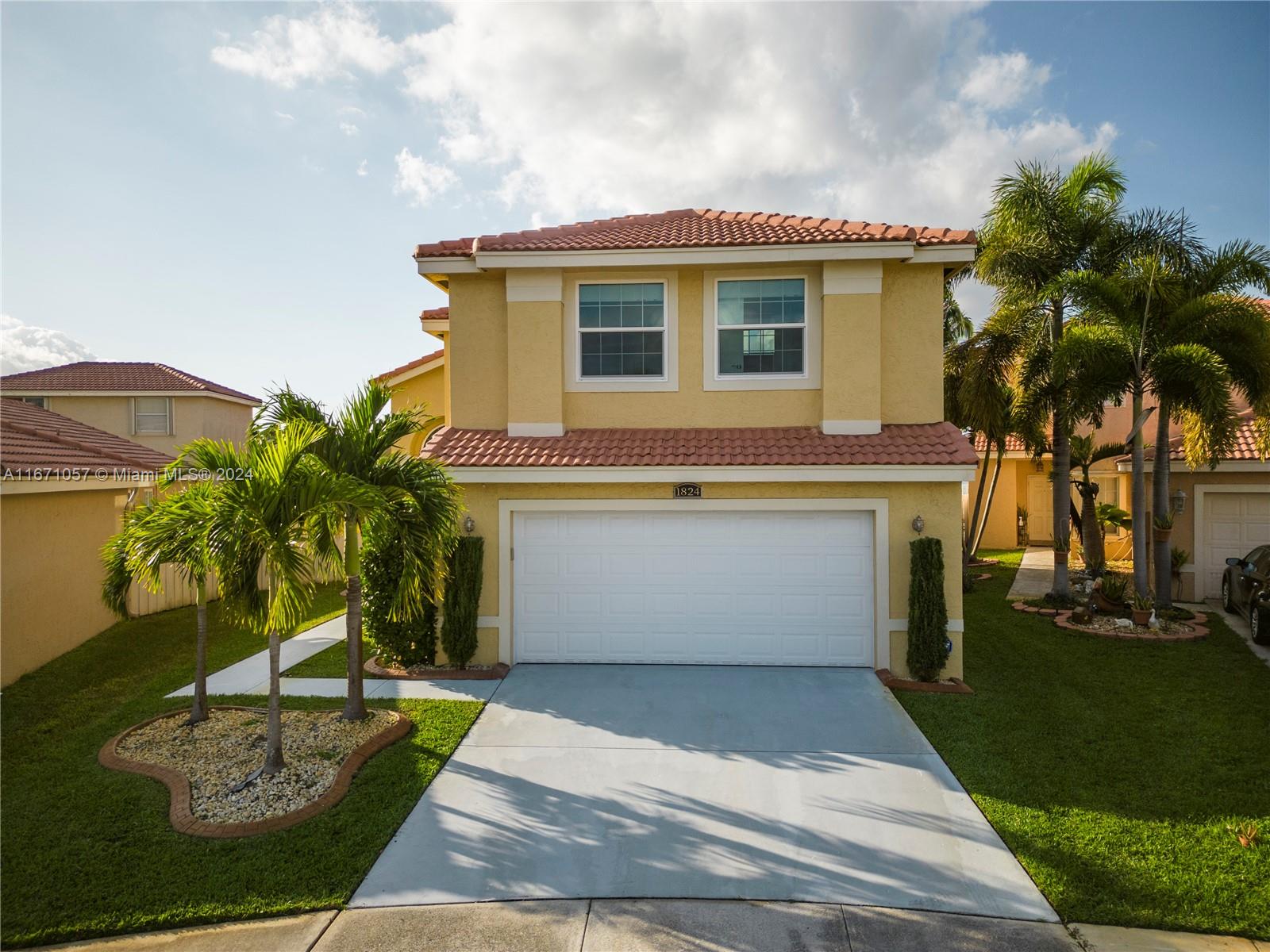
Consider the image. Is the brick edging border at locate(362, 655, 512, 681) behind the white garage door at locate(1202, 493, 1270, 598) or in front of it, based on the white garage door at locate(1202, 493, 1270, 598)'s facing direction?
in front

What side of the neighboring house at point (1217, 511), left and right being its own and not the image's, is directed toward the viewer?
front

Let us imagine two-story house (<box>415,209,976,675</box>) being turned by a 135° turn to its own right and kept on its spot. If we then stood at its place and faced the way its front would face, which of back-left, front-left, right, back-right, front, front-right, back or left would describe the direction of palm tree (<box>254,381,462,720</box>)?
left

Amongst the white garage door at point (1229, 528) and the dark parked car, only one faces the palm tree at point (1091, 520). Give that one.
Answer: the dark parked car

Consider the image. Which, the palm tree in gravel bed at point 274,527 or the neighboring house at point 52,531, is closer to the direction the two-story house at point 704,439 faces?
the palm tree in gravel bed

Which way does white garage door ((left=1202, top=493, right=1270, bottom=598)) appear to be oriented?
toward the camera

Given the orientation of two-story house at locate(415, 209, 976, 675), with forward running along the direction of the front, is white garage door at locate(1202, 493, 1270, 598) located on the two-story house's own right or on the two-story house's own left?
on the two-story house's own left

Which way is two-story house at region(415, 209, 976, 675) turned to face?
toward the camera

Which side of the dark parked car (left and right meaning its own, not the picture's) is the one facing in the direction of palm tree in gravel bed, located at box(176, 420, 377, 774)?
left

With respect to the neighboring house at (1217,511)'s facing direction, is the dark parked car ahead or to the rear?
ahead

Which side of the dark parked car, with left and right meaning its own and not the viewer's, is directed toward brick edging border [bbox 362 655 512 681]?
left

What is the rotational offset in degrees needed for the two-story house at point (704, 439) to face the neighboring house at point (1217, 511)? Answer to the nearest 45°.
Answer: approximately 135° to its left
